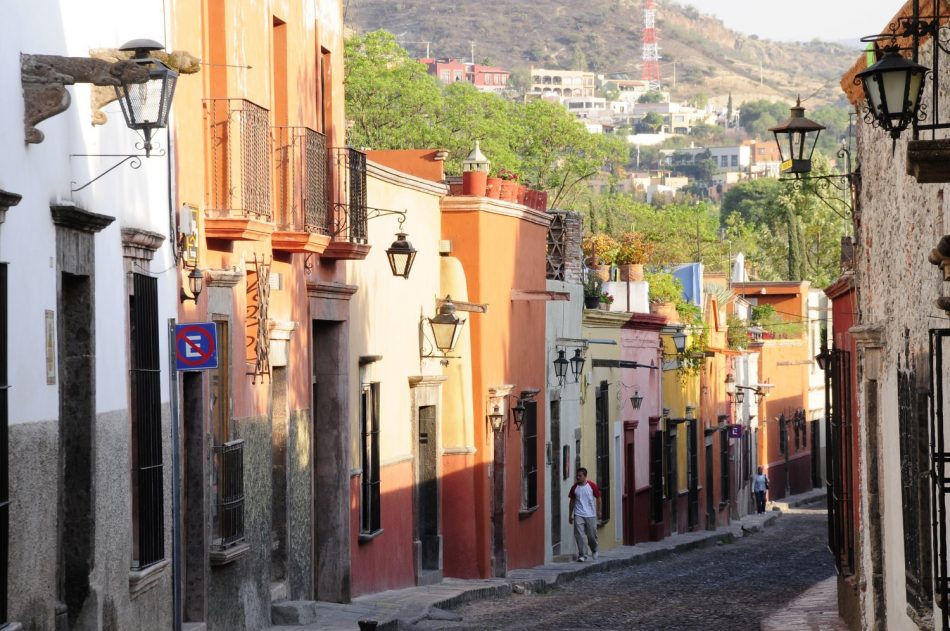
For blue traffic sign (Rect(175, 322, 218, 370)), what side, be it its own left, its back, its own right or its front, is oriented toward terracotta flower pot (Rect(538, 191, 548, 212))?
back

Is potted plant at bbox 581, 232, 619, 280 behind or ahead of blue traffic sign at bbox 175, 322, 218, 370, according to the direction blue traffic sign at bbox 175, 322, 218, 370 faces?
behind

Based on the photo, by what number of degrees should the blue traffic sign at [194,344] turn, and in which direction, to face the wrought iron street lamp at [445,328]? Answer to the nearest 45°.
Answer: approximately 180°

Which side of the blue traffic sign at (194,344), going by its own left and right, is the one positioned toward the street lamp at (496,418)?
back

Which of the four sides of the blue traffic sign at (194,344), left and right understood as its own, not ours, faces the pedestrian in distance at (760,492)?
back

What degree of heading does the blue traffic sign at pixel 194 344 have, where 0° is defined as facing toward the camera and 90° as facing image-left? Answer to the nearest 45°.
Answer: approximately 0°

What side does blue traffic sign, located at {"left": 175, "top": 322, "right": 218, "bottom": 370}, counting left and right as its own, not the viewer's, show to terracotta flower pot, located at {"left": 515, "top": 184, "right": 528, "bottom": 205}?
back

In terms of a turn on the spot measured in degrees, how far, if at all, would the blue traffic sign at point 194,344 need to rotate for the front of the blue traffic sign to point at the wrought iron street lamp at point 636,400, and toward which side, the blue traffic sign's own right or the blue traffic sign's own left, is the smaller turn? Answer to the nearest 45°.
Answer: approximately 180°

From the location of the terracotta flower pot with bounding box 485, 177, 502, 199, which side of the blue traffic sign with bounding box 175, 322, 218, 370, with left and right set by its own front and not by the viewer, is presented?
back

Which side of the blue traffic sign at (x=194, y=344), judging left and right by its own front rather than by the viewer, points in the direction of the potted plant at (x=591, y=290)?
back

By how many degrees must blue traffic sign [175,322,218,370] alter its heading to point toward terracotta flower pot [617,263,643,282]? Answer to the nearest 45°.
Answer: approximately 180°

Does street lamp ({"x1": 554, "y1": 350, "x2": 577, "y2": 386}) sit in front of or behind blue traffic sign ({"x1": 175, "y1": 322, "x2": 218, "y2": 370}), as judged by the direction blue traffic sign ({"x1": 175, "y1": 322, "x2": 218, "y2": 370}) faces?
behind
